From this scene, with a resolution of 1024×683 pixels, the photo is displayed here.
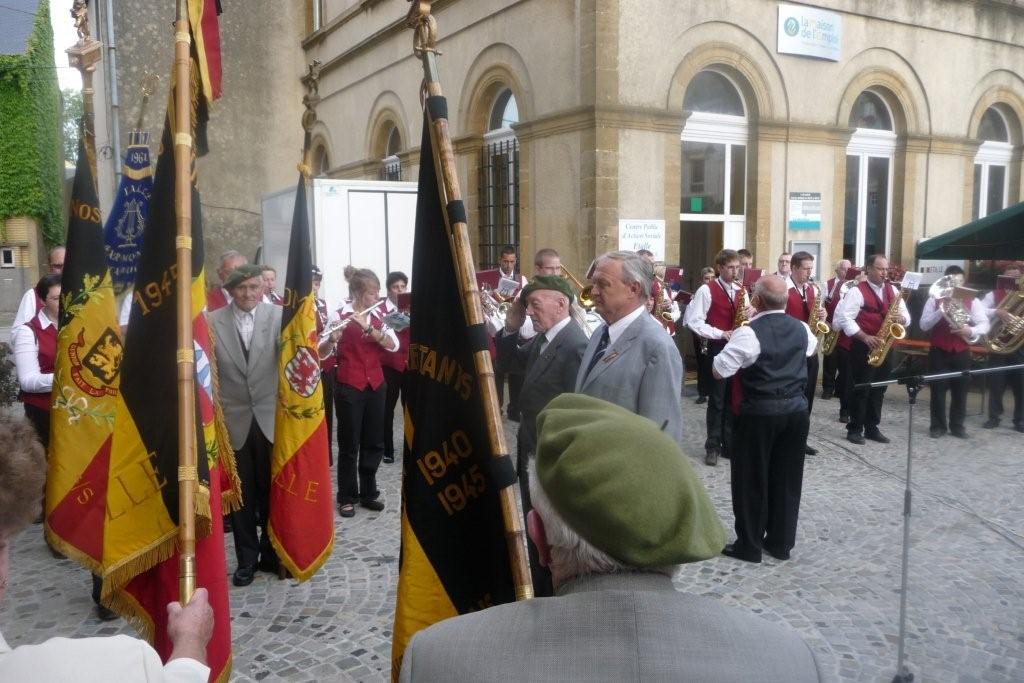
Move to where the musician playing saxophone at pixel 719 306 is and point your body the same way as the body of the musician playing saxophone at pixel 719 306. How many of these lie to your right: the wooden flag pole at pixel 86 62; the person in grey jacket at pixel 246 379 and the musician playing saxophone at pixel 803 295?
2

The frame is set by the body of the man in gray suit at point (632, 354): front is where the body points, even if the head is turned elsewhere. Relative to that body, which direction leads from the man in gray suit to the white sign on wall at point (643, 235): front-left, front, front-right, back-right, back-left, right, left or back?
back-right

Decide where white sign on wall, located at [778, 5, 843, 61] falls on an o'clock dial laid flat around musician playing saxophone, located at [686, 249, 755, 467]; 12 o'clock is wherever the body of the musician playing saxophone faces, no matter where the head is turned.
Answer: The white sign on wall is roughly at 8 o'clock from the musician playing saxophone.

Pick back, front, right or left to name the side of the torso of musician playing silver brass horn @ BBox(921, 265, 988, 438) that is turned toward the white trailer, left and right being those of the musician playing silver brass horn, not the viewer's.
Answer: right

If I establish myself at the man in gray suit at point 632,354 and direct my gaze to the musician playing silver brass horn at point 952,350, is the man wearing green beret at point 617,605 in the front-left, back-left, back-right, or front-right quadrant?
back-right

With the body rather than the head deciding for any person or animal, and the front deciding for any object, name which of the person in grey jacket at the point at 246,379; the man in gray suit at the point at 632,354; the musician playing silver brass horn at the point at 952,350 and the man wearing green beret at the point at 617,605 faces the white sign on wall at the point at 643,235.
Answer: the man wearing green beret

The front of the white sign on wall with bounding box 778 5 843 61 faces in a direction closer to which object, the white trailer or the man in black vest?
the man in black vest

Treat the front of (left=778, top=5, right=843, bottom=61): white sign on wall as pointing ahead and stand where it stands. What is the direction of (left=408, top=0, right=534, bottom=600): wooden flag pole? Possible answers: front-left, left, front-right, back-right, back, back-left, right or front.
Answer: front-right

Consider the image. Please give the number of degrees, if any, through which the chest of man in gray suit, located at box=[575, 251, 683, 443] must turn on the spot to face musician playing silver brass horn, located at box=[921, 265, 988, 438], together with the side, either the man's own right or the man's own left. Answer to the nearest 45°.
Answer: approximately 180°

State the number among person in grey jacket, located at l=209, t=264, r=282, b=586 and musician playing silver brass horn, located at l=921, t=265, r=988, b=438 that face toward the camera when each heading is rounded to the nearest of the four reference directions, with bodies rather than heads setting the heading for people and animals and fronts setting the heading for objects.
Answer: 2

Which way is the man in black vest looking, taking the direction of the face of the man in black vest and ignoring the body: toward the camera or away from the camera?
away from the camera

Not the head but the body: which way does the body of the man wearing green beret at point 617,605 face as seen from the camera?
away from the camera

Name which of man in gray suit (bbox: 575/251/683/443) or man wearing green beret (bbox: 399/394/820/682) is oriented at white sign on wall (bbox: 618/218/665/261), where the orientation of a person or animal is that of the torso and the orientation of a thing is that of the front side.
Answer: the man wearing green beret
